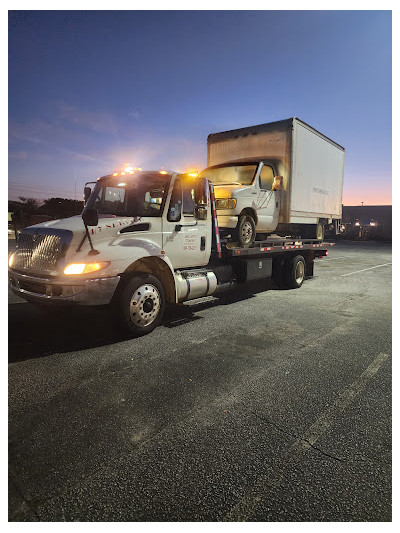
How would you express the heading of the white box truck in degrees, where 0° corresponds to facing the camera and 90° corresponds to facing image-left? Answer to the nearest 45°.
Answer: approximately 45°

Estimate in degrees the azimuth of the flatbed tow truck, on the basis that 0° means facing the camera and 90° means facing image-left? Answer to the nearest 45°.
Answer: approximately 45°
